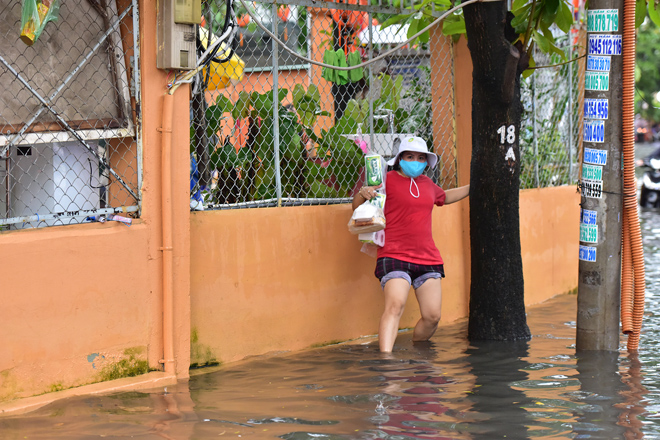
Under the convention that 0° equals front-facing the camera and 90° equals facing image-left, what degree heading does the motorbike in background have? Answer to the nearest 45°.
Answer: approximately 0°

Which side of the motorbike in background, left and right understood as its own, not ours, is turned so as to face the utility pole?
front

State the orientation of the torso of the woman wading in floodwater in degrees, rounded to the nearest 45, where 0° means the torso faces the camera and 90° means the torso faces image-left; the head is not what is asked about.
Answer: approximately 0°

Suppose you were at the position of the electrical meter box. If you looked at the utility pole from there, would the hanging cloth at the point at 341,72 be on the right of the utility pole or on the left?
left

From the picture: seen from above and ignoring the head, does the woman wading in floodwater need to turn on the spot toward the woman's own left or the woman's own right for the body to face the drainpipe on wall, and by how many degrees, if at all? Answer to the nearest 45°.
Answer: approximately 45° to the woman's own right

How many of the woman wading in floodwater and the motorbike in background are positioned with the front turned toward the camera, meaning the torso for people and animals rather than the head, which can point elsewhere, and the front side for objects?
2

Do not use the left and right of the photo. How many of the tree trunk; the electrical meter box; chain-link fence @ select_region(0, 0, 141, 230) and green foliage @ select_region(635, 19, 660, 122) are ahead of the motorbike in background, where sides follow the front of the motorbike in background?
3

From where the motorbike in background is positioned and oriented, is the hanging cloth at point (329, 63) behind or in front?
in front

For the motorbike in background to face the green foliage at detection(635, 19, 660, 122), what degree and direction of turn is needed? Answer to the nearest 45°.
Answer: approximately 180°

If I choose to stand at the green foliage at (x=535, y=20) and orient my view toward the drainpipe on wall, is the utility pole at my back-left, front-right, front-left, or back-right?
back-left
